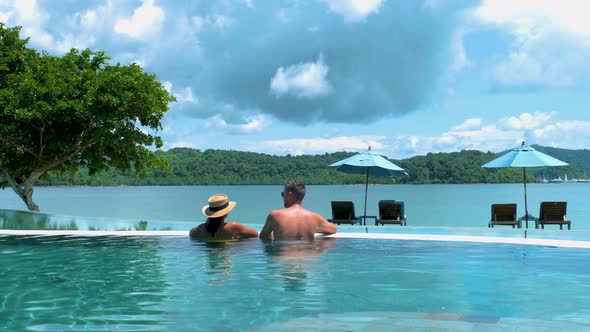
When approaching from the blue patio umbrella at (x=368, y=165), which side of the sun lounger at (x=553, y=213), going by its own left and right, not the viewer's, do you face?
left

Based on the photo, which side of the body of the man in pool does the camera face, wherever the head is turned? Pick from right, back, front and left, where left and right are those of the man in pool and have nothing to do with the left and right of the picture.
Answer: back

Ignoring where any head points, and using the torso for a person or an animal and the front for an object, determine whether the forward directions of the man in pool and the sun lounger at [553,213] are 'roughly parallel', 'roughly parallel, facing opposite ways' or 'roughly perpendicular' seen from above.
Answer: roughly parallel

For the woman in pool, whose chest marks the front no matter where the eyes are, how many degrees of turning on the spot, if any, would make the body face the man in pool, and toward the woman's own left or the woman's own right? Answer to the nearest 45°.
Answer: approximately 135° to the woman's own right

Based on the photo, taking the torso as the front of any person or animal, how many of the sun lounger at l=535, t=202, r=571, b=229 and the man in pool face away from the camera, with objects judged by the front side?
2

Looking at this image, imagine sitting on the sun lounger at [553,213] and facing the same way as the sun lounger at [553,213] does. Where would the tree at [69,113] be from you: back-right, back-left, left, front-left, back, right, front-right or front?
left

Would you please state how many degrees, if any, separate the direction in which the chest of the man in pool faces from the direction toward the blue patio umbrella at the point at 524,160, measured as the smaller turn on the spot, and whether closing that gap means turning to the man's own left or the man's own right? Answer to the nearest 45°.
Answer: approximately 45° to the man's own right

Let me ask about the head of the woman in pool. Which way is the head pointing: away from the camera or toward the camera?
away from the camera

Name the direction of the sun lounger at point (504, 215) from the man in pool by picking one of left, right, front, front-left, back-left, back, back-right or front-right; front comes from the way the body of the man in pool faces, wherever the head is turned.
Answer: front-right

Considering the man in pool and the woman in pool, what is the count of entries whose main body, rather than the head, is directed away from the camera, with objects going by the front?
2

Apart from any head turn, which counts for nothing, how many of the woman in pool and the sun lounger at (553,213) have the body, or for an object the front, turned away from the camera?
2

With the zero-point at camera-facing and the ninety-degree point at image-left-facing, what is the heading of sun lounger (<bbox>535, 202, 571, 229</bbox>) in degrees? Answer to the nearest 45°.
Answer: approximately 180°

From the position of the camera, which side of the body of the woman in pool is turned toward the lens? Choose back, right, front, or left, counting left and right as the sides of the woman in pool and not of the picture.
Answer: back

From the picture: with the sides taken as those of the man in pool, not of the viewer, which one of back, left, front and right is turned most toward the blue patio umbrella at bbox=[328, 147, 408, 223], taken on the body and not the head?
front

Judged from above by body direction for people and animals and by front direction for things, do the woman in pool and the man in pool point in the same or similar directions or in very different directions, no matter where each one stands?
same or similar directions
